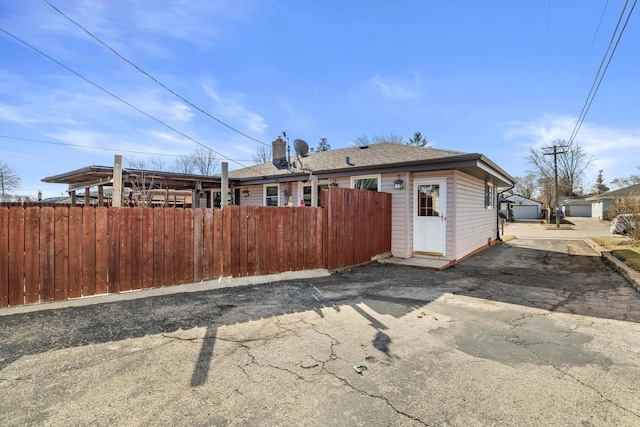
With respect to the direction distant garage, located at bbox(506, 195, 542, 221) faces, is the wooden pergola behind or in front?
in front

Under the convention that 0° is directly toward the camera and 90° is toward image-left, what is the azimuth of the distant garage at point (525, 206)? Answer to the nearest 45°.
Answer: approximately 0°

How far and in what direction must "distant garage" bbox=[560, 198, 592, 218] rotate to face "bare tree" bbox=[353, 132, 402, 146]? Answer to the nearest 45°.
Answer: approximately 45° to its right

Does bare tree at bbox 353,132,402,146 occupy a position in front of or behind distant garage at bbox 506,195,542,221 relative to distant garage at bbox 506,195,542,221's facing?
in front

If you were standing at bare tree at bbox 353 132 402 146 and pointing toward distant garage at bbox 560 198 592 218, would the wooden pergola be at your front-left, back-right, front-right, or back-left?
back-right

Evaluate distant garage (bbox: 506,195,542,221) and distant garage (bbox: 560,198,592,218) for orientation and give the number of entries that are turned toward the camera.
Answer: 2

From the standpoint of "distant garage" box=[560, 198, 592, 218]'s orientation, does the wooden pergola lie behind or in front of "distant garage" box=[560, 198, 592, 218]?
in front

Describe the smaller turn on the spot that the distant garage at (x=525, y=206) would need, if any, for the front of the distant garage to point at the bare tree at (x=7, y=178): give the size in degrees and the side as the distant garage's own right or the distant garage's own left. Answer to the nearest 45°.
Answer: approximately 45° to the distant garage's own right
